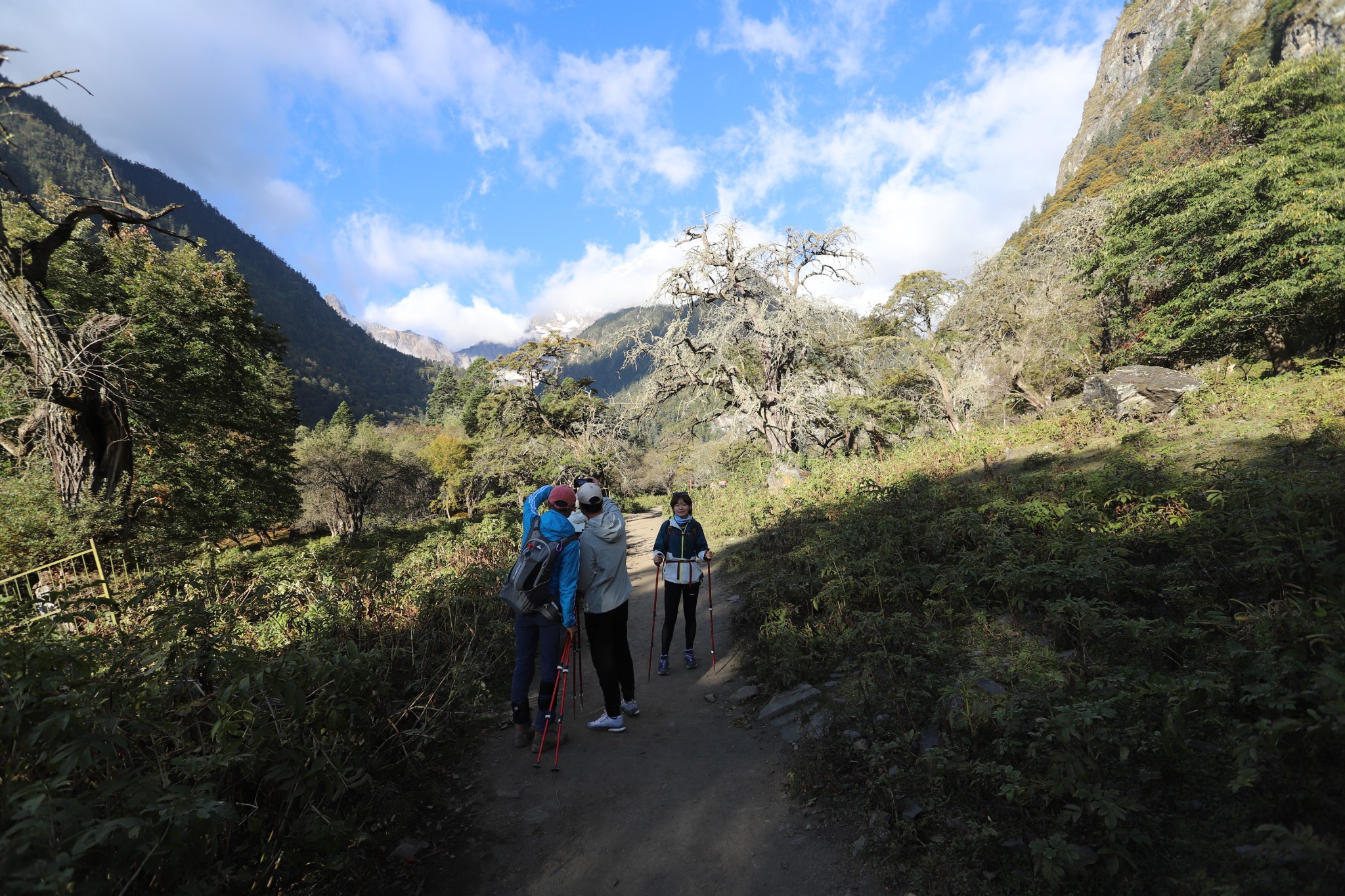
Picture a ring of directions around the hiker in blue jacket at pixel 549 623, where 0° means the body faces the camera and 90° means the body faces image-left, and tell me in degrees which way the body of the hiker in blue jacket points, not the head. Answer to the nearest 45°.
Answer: approximately 225°

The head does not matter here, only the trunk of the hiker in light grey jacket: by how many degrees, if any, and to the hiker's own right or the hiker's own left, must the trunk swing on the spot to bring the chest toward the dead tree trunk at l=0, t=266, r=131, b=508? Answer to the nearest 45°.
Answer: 0° — they already face it

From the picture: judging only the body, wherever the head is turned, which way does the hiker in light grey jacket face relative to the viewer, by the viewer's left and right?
facing away from the viewer and to the left of the viewer

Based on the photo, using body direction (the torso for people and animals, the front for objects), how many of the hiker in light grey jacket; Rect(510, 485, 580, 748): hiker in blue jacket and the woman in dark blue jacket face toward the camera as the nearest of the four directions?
1

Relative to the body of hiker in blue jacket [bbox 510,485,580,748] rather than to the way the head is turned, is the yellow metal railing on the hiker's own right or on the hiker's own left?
on the hiker's own left

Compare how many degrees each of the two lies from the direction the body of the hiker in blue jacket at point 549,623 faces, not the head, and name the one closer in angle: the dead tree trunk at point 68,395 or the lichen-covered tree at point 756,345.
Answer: the lichen-covered tree

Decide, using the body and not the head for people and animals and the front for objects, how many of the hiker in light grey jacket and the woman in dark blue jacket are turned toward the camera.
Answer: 1

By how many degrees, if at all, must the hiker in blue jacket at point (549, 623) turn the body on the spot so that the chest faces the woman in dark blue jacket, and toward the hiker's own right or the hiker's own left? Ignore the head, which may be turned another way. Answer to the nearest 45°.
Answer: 0° — they already face them
